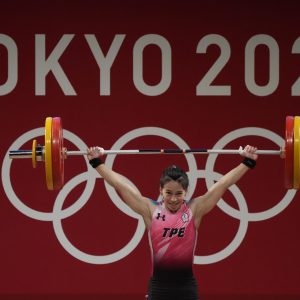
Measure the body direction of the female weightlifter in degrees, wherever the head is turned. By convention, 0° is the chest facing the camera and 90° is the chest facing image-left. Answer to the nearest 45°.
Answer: approximately 0°
